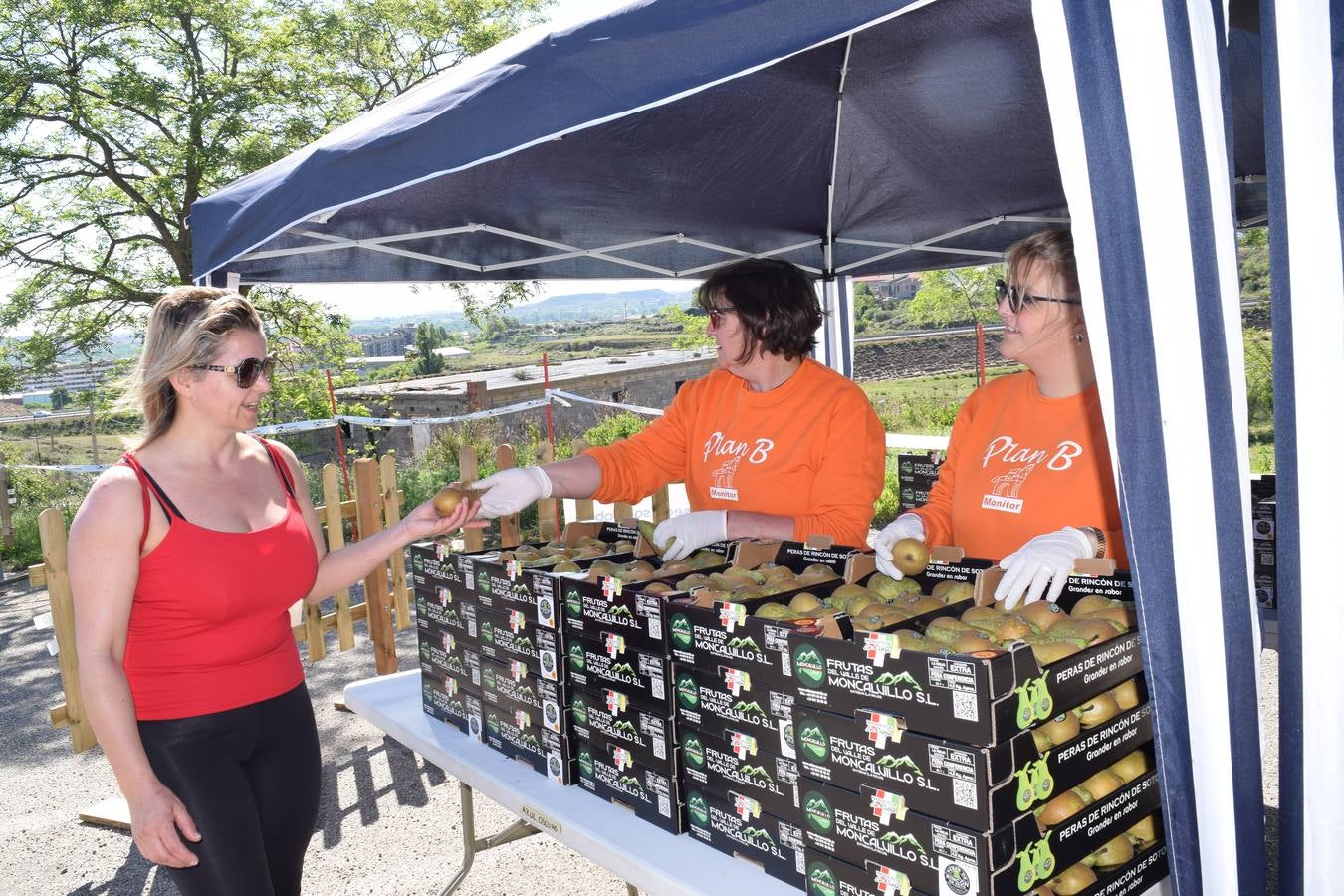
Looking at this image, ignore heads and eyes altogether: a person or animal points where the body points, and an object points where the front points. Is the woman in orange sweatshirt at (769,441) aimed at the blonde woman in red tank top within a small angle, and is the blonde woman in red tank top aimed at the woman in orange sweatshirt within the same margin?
no

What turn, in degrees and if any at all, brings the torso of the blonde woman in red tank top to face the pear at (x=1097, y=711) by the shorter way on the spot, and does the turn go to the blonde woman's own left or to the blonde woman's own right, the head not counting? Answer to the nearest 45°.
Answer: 0° — they already face it

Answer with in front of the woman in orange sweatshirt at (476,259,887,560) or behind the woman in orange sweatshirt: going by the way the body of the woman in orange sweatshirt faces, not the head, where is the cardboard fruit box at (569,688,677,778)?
in front

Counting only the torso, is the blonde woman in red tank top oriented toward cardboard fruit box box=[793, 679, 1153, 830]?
yes

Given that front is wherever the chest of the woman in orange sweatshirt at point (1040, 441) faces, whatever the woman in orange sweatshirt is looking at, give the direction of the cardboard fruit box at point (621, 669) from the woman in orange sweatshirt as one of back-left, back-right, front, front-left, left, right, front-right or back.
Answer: front

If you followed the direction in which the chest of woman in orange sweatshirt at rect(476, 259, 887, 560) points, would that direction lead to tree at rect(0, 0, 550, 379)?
no

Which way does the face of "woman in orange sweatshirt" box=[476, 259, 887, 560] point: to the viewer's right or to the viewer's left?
to the viewer's left

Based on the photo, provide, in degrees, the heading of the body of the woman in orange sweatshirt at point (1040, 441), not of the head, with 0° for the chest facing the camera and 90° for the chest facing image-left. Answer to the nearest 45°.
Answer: approximately 45°

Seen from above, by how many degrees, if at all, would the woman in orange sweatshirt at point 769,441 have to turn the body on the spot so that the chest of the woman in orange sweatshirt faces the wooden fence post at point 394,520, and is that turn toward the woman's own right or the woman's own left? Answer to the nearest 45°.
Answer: approximately 90° to the woman's own right

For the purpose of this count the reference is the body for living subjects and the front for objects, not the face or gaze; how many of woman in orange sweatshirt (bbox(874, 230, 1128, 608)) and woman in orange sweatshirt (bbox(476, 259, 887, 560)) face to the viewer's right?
0

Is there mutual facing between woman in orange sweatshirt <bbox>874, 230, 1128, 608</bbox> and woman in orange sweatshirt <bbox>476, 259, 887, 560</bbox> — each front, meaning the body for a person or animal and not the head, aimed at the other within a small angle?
no

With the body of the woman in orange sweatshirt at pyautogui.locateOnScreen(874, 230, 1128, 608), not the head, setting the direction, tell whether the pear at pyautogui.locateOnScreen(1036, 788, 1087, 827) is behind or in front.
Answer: in front

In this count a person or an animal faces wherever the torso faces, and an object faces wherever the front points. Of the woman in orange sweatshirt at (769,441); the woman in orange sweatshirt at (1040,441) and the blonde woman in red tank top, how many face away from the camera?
0

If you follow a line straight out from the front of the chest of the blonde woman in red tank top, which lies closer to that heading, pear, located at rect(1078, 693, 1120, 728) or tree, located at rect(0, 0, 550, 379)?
the pear

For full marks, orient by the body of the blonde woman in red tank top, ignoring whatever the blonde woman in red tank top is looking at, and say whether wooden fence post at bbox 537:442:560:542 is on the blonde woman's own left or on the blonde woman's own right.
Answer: on the blonde woman's own left

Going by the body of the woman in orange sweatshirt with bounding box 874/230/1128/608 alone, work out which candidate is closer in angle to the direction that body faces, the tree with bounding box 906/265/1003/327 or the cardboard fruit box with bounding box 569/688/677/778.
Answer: the cardboard fruit box

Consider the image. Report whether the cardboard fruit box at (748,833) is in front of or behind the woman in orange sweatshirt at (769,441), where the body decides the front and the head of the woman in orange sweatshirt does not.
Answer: in front

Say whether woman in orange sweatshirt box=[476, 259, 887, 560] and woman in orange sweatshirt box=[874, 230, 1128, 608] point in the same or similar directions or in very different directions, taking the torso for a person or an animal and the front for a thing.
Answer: same or similar directions

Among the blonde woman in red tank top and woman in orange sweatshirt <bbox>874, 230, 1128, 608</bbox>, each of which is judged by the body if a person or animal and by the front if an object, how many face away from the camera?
0
